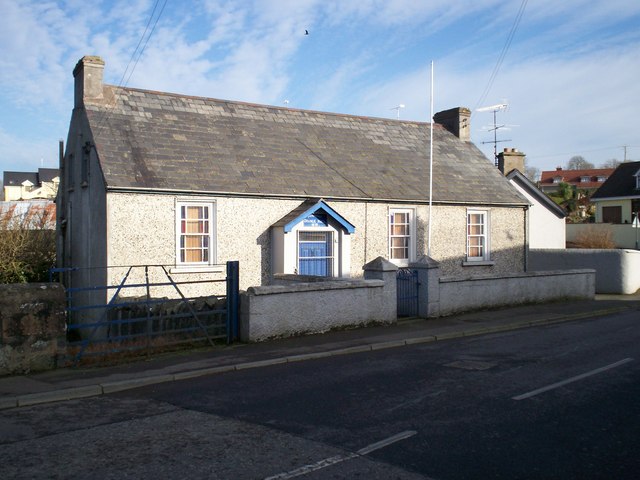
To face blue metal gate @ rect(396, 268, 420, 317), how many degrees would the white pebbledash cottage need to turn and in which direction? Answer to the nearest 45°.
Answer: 0° — it already faces it

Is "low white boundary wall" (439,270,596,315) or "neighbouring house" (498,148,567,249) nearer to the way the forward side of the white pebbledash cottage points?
the low white boundary wall

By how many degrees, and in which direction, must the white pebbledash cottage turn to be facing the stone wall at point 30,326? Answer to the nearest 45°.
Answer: approximately 45° to its right

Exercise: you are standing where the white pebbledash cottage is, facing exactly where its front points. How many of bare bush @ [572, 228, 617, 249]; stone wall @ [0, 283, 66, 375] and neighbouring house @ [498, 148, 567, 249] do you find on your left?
2

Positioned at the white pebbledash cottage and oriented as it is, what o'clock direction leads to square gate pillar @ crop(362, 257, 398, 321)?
The square gate pillar is roughly at 12 o'clock from the white pebbledash cottage.

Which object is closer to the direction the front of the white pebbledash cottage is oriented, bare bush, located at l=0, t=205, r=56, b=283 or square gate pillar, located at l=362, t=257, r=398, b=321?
the square gate pillar

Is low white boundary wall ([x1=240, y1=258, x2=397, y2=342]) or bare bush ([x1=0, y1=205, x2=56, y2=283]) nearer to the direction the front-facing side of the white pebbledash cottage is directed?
the low white boundary wall

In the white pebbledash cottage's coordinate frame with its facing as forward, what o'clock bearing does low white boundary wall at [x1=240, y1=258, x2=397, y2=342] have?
The low white boundary wall is roughly at 1 o'clock from the white pebbledash cottage.

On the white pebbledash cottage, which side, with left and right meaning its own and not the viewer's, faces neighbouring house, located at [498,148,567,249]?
left

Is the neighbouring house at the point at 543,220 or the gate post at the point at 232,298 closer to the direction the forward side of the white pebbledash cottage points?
the gate post

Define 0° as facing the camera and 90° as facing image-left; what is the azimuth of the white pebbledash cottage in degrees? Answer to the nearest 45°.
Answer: approximately 315°

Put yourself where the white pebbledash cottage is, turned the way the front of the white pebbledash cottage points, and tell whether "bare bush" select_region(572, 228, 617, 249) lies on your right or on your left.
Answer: on your left
